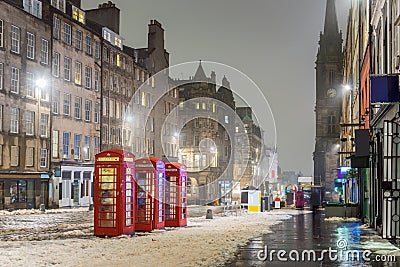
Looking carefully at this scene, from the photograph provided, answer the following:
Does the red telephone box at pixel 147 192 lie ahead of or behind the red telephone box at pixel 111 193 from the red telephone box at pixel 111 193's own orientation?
behind

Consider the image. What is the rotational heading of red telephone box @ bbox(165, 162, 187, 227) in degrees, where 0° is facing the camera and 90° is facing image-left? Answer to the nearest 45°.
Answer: approximately 45°

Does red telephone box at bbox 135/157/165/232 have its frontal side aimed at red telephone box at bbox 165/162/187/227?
no

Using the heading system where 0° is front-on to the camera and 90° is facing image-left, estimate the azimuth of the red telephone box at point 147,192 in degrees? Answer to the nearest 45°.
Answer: approximately 45°

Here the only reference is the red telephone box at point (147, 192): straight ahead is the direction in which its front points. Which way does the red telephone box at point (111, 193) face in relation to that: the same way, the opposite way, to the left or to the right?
the same way

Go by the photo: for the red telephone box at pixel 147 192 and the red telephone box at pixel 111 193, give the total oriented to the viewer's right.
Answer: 0

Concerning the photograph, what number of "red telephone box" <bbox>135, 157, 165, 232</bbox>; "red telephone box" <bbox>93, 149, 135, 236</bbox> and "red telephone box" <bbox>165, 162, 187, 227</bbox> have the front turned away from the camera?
0

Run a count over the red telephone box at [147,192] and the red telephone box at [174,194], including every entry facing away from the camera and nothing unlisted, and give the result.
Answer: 0

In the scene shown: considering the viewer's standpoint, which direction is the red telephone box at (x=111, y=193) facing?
facing the viewer and to the left of the viewer

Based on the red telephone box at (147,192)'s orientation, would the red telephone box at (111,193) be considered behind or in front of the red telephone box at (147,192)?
in front

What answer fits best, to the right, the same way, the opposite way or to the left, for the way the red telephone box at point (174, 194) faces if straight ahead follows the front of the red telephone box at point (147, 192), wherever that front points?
the same way

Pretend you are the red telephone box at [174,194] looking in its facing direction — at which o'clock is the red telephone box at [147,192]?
the red telephone box at [147,192] is roughly at 11 o'clock from the red telephone box at [174,194].

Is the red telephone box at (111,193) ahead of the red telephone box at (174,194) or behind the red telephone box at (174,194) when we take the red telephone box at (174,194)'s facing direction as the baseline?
ahead
